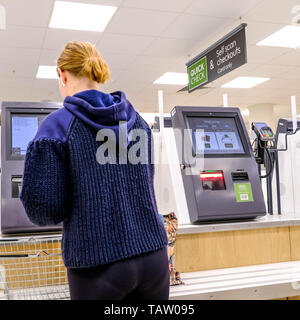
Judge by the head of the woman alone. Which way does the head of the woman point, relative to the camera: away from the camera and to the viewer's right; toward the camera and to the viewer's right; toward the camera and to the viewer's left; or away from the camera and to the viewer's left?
away from the camera and to the viewer's left

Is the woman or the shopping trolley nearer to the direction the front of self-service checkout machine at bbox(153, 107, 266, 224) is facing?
the woman

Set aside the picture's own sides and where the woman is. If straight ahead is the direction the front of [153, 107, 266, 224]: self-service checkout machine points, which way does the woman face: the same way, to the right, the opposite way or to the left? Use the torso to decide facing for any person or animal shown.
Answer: the opposite way

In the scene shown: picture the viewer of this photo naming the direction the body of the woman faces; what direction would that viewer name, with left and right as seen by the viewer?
facing away from the viewer and to the left of the viewer

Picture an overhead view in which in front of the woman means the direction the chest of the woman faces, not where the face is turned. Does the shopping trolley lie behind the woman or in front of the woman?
in front

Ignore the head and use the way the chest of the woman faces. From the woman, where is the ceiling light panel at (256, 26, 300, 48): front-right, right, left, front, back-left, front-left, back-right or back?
right

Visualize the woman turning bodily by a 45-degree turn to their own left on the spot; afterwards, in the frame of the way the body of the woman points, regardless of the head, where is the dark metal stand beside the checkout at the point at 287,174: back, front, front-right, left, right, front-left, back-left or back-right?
back-right

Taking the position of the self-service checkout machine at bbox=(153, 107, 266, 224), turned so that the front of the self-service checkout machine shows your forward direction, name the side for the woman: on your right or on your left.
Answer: on your right
